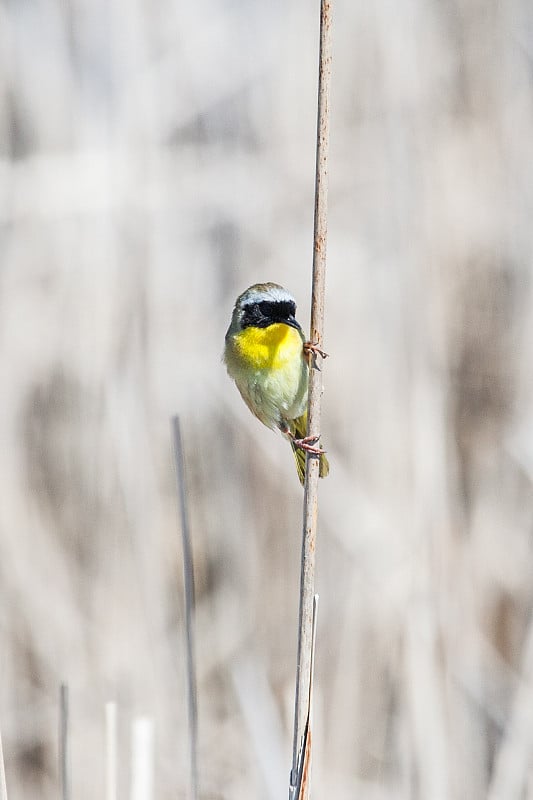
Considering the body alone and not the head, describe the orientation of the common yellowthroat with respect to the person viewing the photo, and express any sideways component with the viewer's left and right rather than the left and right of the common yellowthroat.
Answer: facing the viewer and to the right of the viewer
